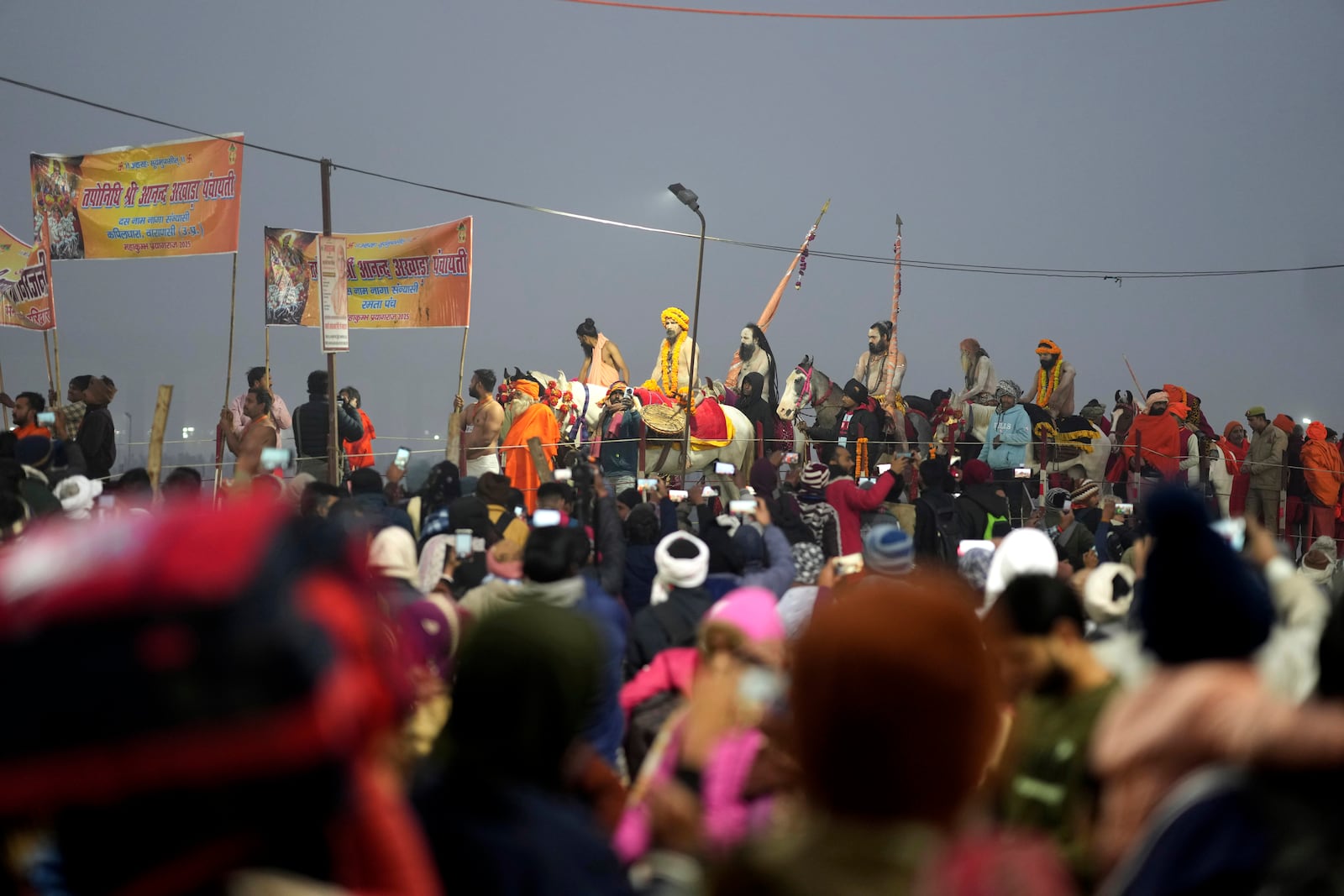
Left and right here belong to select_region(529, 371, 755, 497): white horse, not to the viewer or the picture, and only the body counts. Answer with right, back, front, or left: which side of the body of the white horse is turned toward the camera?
left

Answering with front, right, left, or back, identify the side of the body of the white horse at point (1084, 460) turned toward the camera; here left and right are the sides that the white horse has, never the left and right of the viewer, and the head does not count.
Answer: left

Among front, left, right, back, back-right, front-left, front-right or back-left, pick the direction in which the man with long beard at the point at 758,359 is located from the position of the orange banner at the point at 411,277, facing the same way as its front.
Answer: back-left

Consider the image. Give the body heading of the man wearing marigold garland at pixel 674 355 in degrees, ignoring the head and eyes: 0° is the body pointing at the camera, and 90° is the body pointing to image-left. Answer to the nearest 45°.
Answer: approximately 45°

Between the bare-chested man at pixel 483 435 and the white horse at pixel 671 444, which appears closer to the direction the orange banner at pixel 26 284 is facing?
the bare-chested man

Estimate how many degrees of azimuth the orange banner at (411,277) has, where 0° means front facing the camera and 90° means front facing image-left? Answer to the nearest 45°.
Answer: approximately 0°
